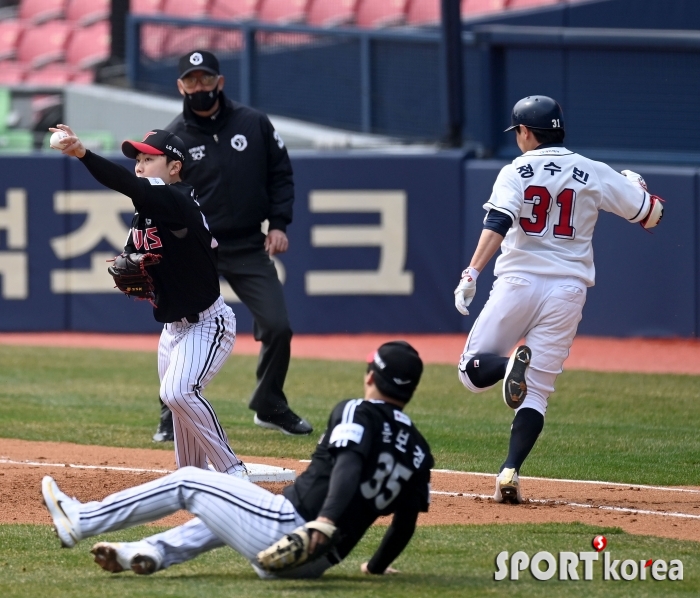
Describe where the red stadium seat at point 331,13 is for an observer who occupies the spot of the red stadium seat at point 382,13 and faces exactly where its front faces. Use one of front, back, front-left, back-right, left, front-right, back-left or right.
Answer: back-right

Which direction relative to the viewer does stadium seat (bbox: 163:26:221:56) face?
toward the camera

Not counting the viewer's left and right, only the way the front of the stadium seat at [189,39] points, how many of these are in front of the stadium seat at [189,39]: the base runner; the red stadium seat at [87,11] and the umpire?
2

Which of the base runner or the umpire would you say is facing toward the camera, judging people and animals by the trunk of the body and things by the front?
the umpire

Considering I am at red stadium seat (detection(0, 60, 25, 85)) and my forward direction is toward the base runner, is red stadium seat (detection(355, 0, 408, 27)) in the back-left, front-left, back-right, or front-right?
front-left

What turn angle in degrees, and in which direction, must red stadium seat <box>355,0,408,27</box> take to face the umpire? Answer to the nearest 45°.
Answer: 0° — it already faces them

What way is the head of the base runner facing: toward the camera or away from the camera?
away from the camera

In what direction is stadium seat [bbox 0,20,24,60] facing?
toward the camera

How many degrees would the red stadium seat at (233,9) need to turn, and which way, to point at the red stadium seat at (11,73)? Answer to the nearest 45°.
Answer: approximately 90° to its right

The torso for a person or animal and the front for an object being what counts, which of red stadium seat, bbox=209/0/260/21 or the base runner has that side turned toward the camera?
the red stadium seat

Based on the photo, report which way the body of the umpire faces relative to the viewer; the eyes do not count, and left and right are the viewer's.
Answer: facing the viewer

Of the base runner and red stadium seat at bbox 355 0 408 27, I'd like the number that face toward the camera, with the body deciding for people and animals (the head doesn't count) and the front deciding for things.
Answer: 1

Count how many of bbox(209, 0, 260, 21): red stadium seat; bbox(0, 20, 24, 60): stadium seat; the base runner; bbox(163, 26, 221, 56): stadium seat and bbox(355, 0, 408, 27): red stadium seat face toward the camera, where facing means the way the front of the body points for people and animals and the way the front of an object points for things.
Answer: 4

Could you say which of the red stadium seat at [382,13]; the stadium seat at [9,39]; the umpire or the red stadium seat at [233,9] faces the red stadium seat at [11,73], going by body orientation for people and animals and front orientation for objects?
the stadium seat

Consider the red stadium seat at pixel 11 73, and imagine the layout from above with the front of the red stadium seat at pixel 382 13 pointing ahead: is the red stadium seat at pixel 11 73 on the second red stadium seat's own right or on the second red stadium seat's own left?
on the second red stadium seat's own right

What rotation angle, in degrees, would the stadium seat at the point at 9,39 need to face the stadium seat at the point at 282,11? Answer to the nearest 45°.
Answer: approximately 45° to its left
